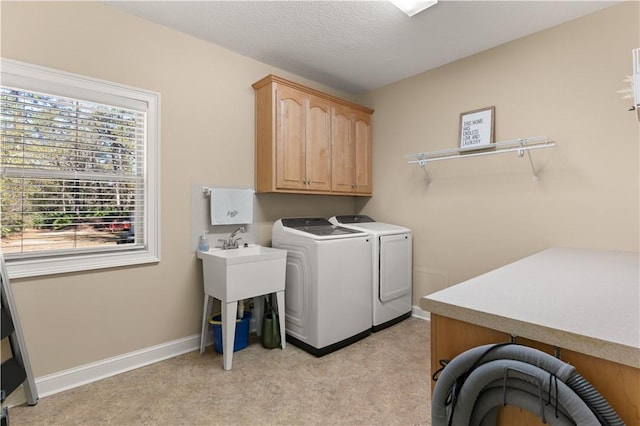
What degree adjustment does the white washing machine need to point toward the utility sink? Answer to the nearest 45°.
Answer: approximately 135° to its right

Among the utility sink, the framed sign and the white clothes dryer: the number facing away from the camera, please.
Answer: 0

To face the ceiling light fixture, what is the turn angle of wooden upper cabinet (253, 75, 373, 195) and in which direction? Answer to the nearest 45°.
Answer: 0° — it already faces it

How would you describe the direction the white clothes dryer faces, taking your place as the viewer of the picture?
facing the viewer and to the right of the viewer

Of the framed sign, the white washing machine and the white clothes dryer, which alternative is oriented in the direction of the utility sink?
the framed sign

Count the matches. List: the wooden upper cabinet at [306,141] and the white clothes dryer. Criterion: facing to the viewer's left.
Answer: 0

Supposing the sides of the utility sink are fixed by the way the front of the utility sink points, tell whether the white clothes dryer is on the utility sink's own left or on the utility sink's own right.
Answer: on the utility sink's own left

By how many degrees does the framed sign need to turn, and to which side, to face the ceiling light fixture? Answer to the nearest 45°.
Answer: approximately 45° to its left
